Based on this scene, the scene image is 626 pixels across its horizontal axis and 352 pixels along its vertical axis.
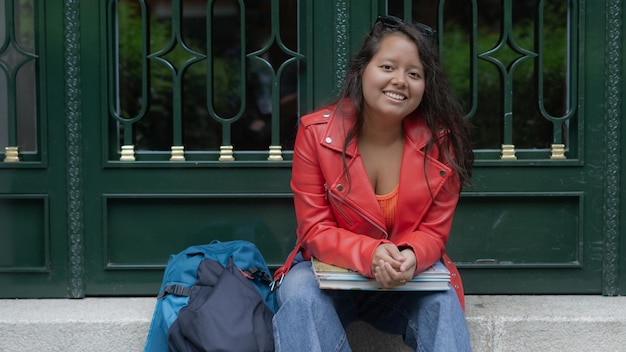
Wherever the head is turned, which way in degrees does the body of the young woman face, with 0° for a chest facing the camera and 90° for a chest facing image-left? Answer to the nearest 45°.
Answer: approximately 0°

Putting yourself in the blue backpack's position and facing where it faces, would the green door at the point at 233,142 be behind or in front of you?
behind

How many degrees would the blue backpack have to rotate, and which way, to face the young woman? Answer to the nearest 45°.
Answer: approximately 90° to its left

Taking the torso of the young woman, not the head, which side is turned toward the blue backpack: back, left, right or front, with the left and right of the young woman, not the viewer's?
right

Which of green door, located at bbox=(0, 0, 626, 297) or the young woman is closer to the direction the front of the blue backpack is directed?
the young woman

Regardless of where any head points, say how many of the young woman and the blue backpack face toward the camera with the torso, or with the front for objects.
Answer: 2
